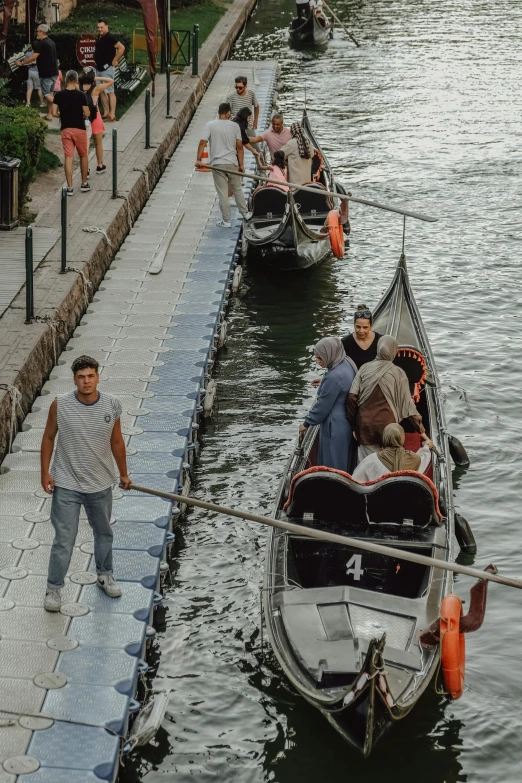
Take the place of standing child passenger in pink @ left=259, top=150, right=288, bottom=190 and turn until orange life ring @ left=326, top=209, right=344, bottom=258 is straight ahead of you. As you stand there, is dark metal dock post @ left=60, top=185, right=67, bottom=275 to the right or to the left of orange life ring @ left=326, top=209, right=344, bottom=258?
right

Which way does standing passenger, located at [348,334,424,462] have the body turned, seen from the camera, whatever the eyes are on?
away from the camera

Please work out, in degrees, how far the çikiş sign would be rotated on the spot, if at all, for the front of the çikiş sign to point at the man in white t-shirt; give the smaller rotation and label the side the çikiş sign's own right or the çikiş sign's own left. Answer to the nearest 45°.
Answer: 0° — it already faces them

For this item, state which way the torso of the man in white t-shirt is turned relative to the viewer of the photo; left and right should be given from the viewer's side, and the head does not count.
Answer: facing away from the viewer

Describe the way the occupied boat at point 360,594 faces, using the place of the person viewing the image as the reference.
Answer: facing away from the viewer
